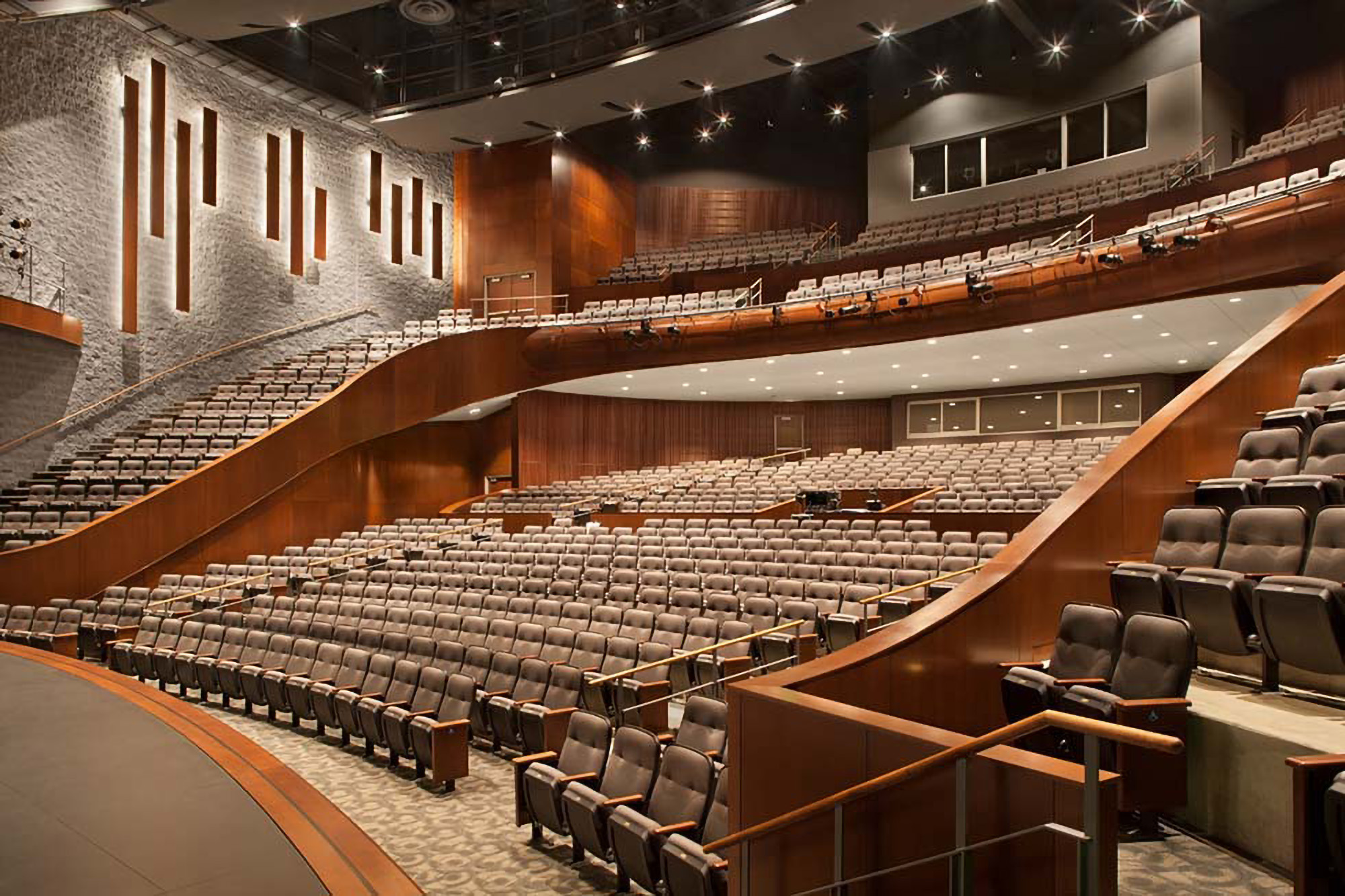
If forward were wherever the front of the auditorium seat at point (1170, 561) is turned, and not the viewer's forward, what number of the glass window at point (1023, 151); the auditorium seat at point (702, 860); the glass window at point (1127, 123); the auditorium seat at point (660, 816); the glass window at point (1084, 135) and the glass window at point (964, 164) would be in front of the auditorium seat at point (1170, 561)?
2

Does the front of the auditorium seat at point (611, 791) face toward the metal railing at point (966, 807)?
no

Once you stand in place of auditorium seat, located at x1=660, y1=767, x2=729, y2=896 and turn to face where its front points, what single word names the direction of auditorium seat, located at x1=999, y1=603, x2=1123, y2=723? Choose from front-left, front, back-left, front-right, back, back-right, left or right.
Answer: back-left

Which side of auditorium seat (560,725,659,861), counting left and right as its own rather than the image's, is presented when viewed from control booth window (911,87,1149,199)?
back

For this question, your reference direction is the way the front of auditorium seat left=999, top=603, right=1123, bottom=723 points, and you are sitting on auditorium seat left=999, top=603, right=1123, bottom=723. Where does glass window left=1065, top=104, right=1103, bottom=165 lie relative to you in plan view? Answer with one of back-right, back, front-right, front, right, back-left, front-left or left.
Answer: back-right

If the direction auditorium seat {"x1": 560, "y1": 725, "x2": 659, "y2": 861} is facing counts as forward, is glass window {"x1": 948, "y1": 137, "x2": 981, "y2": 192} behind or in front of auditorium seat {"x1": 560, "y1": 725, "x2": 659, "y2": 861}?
behind

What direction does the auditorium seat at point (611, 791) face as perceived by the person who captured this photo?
facing the viewer and to the left of the viewer

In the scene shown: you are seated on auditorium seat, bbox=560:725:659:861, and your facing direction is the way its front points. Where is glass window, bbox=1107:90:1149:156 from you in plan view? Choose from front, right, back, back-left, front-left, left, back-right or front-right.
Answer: back

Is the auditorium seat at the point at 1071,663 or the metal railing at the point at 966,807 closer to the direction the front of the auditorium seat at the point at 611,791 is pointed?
the metal railing

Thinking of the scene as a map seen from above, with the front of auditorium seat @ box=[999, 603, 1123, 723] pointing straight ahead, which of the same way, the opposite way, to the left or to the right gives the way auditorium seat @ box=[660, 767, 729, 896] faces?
the same way

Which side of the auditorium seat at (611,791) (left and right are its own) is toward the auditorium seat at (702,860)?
left

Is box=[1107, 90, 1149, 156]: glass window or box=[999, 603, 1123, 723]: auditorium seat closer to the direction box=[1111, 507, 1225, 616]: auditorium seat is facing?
the auditorium seat

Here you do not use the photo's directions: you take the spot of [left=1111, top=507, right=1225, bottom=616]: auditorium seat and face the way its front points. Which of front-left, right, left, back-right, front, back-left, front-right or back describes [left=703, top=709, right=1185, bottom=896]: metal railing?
front-left

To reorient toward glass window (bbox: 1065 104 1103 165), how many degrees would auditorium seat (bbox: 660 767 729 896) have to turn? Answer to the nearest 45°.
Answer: approximately 180°

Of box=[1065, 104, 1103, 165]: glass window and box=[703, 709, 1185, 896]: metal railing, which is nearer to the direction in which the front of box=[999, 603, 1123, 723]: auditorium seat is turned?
the metal railing

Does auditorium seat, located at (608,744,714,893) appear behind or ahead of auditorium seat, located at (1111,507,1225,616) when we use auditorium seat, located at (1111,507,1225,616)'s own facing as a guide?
ahead

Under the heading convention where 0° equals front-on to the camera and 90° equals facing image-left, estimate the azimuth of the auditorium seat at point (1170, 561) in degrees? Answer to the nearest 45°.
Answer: approximately 45°
